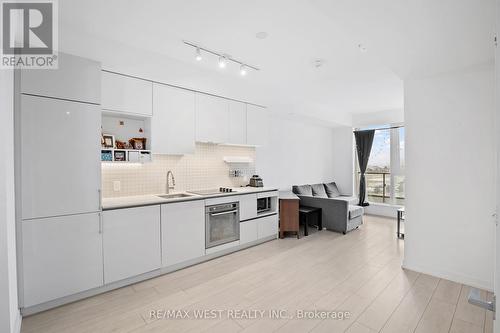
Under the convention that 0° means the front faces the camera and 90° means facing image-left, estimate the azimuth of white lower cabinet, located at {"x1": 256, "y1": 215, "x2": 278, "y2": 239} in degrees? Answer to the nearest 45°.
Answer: approximately 315°

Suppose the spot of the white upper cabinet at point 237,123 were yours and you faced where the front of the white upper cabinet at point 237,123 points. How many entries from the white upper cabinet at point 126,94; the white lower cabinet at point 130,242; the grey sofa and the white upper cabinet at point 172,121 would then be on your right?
3

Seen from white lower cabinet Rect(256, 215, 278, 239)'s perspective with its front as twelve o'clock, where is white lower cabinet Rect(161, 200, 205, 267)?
white lower cabinet Rect(161, 200, 205, 267) is roughly at 3 o'clock from white lower cabinet Rect(256, 215, 278, 239).

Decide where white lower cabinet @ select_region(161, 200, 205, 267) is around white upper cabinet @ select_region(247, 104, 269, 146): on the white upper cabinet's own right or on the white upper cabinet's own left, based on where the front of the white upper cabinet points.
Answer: on the white upper cabinet's own right

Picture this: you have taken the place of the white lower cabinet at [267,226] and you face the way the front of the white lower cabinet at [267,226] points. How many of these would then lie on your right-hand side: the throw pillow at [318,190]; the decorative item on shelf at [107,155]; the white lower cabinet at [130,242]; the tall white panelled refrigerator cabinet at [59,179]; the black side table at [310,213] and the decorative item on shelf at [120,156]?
4

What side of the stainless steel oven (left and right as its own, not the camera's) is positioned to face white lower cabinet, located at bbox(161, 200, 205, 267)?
right

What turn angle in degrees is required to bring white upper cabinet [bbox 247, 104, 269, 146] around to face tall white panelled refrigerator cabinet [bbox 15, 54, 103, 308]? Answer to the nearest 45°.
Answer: approximately 90° to its right

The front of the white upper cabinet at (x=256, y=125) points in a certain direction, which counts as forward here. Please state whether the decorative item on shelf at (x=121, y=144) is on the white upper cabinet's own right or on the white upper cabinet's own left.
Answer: on the white upper cabinet's own right

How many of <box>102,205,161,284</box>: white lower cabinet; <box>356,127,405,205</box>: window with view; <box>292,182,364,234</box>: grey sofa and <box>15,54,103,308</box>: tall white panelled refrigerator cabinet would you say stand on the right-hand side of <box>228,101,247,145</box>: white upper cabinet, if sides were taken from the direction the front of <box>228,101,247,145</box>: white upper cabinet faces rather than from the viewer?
2
